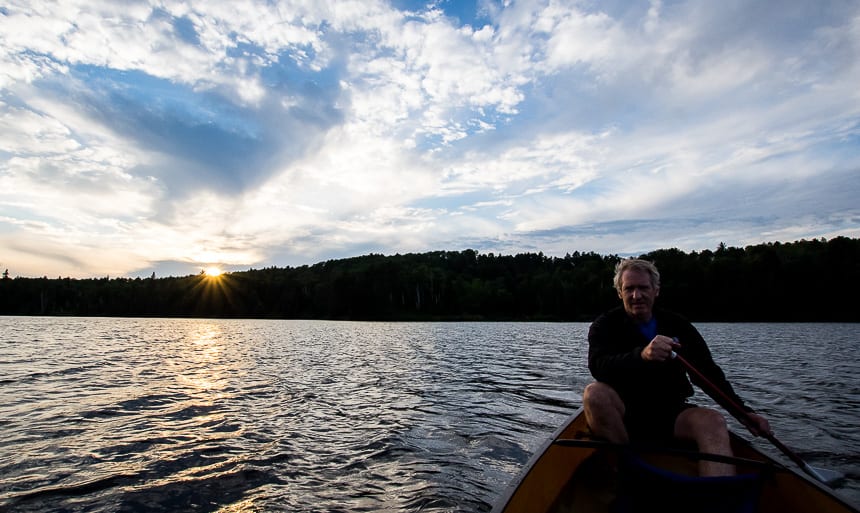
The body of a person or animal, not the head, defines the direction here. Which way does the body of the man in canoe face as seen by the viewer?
toward the camera
